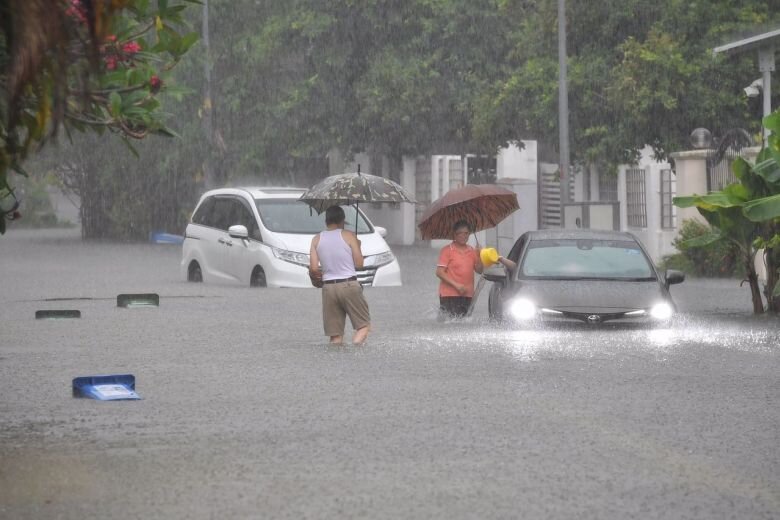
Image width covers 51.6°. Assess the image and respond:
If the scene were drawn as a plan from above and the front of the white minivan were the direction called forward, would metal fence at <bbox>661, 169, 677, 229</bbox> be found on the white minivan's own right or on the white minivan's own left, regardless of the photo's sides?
on the white minivan's own left

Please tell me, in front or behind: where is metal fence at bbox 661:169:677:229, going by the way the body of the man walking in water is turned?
in front

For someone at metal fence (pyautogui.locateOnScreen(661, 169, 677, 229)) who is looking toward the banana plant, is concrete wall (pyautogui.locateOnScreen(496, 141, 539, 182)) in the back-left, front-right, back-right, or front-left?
back-right

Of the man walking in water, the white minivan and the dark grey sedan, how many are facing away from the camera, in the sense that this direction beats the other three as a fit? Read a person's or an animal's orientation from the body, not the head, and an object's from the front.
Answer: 1

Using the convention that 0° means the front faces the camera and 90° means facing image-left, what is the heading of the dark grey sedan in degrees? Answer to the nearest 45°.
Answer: approximately 0°

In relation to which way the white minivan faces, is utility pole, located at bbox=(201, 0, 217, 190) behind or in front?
behind

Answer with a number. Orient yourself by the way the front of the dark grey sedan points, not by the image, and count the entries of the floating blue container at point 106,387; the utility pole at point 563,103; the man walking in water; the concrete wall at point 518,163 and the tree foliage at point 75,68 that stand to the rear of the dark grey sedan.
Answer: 2

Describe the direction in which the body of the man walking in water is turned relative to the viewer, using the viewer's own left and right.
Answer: facing away from the viewer

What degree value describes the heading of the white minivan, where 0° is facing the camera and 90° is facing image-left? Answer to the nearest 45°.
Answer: approximately 315°

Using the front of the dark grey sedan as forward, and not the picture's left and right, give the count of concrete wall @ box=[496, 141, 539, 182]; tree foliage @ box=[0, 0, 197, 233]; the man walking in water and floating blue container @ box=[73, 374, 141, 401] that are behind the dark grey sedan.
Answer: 1

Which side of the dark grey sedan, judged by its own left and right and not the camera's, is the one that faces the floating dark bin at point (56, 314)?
right

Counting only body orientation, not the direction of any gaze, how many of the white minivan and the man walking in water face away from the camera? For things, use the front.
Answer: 1

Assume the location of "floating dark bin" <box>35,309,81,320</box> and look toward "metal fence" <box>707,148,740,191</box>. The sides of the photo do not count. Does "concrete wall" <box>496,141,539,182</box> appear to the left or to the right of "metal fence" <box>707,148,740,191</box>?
left

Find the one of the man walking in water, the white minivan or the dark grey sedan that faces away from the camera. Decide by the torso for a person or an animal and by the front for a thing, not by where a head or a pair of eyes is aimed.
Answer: the man walking in water

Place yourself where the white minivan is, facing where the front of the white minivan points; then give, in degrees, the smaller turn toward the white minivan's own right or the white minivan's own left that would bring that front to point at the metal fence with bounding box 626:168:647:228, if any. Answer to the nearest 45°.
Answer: approximately 90° to the white minivan's own left
